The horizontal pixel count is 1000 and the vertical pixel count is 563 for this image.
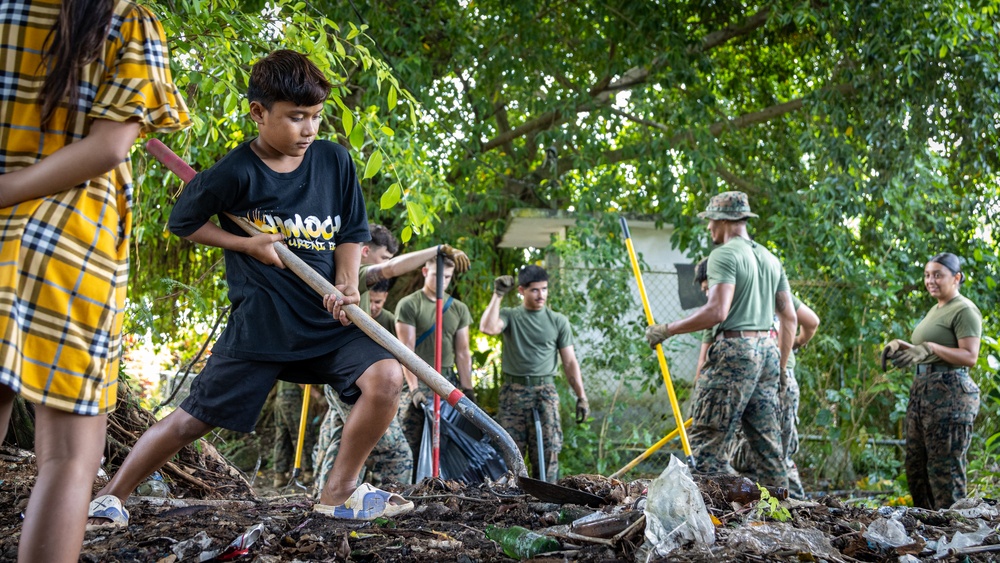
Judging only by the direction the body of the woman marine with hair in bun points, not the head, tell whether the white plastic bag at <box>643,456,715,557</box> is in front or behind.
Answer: in front

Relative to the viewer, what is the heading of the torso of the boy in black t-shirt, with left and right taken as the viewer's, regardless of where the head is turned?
facing the viewer and to the right of the viewer

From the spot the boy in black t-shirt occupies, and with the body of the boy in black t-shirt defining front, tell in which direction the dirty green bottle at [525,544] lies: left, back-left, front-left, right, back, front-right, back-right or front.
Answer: front

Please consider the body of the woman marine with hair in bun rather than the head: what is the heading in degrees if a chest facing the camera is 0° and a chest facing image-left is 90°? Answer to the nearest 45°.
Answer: approximately 45°

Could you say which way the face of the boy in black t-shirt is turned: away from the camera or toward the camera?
toward the camera

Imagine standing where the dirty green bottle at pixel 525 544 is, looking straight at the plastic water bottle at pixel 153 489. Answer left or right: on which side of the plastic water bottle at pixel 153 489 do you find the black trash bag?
right

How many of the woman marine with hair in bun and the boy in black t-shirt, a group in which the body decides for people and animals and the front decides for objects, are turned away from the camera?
0

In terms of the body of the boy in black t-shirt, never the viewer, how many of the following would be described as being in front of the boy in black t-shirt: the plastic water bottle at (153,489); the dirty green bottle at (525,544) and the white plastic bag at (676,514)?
2

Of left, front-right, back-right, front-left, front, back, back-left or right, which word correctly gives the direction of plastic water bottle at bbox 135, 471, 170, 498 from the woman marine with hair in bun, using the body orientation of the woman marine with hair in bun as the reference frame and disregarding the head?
front

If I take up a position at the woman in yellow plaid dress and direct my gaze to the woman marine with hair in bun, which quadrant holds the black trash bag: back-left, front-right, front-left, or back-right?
front-left

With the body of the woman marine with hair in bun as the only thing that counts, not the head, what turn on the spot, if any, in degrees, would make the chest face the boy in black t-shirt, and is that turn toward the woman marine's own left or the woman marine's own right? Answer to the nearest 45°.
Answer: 0° — they already face them

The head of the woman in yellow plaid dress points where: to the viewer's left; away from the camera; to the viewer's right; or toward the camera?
away from the camera
